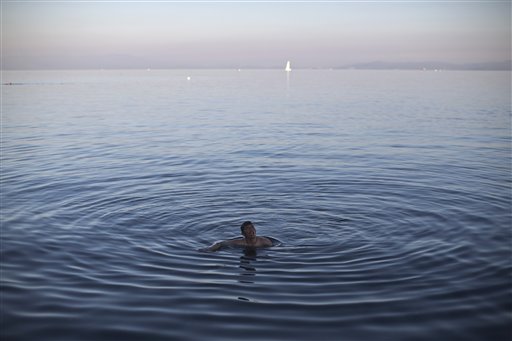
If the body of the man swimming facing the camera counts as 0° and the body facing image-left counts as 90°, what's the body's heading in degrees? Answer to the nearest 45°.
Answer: approximately 0°
